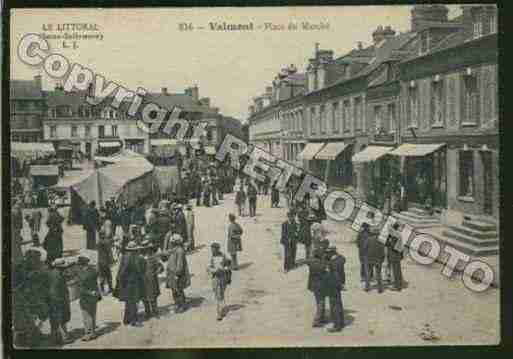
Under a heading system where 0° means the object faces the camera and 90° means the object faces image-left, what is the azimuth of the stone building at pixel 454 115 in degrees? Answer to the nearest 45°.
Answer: approximately 45°

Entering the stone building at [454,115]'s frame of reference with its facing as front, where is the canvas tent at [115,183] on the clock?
The canvas tent is roughly at 1 o'clock from the stone building.

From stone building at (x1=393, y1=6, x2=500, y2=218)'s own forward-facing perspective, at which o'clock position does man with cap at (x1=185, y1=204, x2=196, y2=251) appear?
The man with cap is roughly at 1 o'clock from the stone building.
